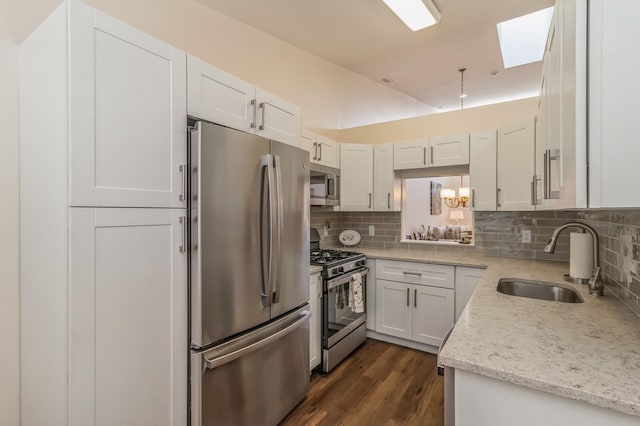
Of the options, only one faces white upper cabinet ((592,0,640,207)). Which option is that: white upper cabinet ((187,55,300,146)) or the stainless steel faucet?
white upper cabinet ((187,55,300,146))

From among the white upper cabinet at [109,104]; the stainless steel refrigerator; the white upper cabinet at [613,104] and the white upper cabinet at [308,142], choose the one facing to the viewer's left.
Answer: the white upper cabinet at [613,104]

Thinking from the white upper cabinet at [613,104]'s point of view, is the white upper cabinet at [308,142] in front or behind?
in front

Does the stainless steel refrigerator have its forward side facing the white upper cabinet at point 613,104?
yes

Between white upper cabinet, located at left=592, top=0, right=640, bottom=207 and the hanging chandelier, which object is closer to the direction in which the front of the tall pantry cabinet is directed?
the white upper cabinet

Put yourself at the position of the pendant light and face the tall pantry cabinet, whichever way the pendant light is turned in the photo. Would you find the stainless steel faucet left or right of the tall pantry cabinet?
left

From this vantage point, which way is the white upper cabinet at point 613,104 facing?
to the viewer's left

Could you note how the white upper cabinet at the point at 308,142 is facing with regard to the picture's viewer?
facing the viewer and to the right of the viewer

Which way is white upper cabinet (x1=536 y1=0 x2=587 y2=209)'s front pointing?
to the viewer's left

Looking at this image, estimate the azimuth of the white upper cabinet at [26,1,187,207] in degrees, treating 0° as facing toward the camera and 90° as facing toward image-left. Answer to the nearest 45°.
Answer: approximately 315°

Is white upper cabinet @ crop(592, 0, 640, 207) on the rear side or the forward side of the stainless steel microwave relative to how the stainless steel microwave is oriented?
on the forward side
